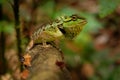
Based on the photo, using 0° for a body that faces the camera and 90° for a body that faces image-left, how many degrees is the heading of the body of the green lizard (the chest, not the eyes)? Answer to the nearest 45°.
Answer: approximately 270°
